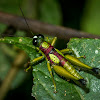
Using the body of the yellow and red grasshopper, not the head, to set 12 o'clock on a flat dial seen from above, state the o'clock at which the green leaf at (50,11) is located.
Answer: The green leaf is roughly at 1 o'clock from the yellow and red grasshopper.

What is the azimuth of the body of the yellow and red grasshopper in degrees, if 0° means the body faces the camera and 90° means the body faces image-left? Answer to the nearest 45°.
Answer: approximately 135°

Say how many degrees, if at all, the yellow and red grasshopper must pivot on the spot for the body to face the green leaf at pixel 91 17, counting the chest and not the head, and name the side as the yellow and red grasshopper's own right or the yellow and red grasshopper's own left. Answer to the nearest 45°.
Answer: approximately 45° to the yellow and red grasshopper's own right
